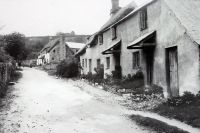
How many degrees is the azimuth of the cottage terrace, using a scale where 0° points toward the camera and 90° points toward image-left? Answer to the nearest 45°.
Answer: approximately 45°
